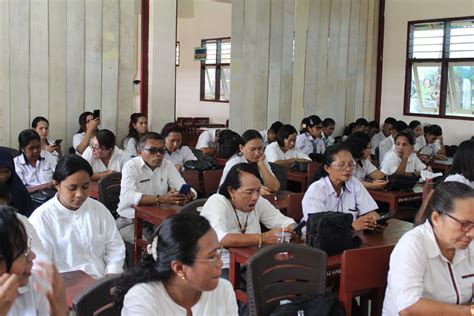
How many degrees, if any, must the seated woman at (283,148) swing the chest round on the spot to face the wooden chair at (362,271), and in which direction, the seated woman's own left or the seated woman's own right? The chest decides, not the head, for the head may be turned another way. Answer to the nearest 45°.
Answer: approximately 45° to the seated woman's own right

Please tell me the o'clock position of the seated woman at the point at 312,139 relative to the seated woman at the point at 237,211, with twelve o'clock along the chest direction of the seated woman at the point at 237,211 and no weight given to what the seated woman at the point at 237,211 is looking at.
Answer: the seated woman at the point at 312,139 is roughly at 8 o'clock from the seated woman at the point at 237,211.

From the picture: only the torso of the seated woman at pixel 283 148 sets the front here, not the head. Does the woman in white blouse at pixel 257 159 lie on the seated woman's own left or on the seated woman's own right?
on the seated woman's own right

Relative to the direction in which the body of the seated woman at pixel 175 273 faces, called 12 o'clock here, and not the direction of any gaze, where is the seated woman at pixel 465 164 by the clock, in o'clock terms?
the seated woman at pixel 465 164 is roughly at 9 o'clock from the seated woman at pixel 175 273.
